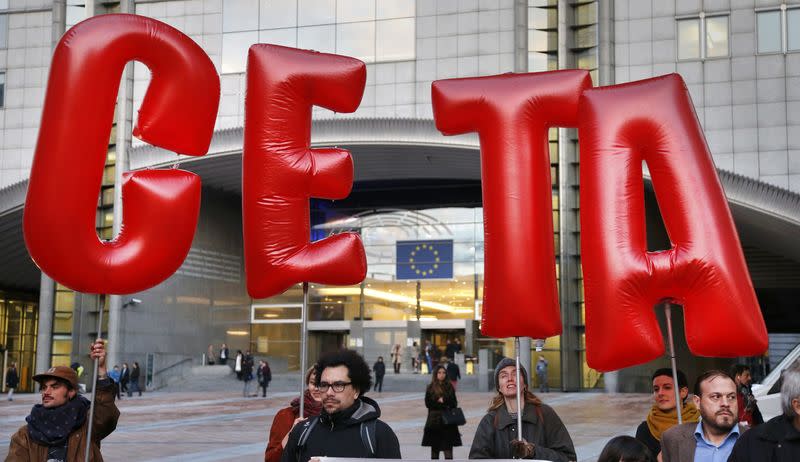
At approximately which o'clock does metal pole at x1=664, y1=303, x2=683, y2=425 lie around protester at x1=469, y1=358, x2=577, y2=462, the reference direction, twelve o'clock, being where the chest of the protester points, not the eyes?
The metal pole is roughly at 9 o'clock from the protester.

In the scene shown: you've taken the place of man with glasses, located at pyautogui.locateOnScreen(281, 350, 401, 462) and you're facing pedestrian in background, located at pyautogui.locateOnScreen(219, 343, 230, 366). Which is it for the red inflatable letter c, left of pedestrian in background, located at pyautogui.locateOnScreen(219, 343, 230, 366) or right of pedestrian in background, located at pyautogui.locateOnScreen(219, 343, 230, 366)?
left

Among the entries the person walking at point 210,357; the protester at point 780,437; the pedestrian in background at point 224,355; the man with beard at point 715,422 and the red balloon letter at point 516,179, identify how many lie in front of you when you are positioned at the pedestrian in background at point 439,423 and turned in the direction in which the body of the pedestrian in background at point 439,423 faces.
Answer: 3

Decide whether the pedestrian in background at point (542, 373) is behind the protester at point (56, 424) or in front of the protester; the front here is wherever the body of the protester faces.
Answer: behind

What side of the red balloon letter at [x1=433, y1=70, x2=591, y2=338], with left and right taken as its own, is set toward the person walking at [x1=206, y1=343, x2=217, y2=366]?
back

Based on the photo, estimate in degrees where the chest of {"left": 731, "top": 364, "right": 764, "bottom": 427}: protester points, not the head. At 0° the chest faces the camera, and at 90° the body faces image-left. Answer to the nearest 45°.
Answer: approximately 315°

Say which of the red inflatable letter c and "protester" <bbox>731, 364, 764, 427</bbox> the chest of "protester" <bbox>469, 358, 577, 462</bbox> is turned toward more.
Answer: the red inflatable letter c

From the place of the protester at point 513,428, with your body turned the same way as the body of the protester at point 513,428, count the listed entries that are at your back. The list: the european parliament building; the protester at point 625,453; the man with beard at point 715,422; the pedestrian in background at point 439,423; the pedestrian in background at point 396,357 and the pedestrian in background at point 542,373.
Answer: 4

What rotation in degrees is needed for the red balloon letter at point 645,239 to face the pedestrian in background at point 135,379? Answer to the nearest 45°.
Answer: approximately 135° to its right
